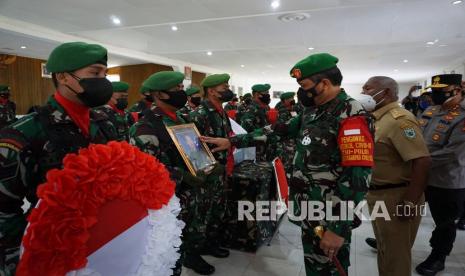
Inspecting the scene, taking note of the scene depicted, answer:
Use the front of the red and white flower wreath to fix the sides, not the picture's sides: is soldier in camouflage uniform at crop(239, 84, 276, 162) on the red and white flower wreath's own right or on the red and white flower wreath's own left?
on the red and white flower wreath's own left

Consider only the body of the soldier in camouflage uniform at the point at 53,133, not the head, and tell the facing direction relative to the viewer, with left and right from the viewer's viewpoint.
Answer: facing the viewer and to the right of the viewer

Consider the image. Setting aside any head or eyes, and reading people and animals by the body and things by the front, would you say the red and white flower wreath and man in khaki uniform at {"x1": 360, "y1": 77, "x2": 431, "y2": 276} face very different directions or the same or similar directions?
very different directions

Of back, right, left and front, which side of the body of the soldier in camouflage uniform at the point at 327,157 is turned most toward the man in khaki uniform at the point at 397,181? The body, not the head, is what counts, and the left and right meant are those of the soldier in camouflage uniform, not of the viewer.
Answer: back

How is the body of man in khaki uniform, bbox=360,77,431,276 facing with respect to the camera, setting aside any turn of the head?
to the viewer's left

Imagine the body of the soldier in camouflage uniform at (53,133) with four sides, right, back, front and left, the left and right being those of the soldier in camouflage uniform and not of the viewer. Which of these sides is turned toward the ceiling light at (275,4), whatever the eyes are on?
left
